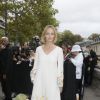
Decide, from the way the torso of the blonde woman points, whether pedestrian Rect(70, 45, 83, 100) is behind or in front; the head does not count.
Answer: behind

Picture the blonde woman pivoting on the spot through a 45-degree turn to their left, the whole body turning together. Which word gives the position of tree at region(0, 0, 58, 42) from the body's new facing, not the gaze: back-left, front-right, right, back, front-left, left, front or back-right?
back-left

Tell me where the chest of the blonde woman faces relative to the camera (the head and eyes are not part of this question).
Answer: toward the camera

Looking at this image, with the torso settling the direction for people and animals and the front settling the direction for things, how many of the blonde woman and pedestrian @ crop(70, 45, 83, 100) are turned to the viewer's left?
1

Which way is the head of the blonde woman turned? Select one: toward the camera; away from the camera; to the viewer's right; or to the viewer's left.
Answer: toward the camera

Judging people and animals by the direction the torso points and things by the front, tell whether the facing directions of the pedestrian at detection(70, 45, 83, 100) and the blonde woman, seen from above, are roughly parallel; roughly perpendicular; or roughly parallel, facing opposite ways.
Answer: roughly perpendicular

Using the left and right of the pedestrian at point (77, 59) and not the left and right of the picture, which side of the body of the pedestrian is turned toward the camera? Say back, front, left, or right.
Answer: left
